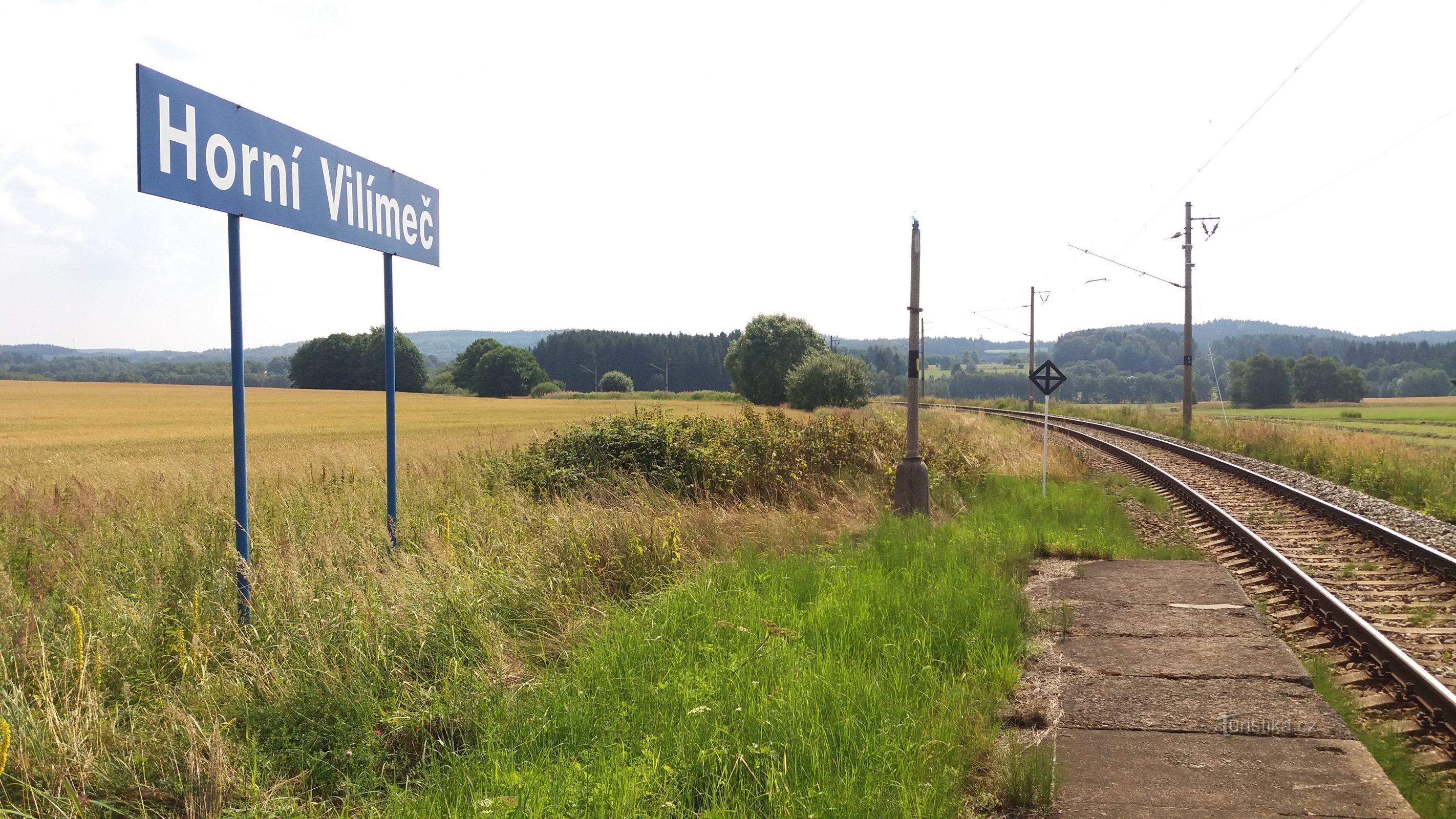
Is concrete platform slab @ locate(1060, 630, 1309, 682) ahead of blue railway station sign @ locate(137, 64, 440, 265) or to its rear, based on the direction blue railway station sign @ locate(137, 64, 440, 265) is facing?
ahead

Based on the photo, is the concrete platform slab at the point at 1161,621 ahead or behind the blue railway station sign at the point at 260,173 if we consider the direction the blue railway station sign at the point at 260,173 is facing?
ahead

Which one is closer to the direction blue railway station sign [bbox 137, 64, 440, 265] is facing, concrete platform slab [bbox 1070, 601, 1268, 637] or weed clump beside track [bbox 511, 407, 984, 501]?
the concrete platform slab

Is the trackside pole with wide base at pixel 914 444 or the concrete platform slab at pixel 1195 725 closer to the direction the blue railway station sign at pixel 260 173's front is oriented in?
the concrete platform slab

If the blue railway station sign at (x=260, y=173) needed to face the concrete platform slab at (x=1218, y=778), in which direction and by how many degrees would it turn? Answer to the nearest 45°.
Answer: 0° — it already faces it

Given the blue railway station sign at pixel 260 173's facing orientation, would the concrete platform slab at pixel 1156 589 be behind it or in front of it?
in front

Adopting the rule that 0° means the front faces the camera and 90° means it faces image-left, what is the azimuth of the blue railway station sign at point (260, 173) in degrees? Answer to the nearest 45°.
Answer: approximately 315°

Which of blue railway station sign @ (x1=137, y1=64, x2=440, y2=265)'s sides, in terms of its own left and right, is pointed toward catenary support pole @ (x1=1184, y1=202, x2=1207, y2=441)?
left

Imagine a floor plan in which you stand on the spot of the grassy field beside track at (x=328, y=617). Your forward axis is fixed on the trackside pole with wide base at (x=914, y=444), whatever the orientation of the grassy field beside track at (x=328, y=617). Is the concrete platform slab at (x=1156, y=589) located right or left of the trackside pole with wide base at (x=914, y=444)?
right

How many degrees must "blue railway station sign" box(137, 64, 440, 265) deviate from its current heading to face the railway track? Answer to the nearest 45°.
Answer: approximately 45° to its left

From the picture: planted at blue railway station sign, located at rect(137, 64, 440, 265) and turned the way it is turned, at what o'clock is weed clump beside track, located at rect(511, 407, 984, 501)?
The weed clump beside track is roughly at 9 o'clock from the blue railway station sign.

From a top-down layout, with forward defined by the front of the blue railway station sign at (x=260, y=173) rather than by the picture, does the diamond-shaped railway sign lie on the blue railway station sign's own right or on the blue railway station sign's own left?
on the blue railway station sign's own left
